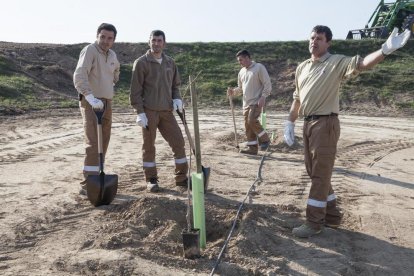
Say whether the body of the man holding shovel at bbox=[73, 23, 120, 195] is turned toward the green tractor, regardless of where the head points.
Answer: no

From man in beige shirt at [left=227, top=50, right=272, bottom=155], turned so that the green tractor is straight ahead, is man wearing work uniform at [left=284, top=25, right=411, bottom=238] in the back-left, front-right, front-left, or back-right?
back-right

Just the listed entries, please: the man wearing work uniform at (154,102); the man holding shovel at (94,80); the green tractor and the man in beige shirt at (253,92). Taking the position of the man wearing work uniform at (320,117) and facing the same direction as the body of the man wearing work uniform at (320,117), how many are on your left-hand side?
0

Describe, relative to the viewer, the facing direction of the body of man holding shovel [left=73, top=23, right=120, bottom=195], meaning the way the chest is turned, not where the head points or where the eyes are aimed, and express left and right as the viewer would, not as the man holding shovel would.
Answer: facing the viewer and to the right of the viewer

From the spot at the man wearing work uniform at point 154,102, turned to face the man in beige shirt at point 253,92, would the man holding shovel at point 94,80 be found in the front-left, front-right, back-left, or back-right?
back-left

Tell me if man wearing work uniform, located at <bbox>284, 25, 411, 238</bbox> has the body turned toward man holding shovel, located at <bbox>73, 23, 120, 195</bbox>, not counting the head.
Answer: no

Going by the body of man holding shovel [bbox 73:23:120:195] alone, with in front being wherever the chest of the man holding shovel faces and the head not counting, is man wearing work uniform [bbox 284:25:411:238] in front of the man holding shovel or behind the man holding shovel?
in front

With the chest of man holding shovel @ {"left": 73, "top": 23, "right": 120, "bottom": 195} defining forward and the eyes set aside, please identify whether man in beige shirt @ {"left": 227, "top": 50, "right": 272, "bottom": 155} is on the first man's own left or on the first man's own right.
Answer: on the first man's own left

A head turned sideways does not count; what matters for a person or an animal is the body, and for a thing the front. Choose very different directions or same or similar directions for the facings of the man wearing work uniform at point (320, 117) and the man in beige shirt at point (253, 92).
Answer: same or similar directions

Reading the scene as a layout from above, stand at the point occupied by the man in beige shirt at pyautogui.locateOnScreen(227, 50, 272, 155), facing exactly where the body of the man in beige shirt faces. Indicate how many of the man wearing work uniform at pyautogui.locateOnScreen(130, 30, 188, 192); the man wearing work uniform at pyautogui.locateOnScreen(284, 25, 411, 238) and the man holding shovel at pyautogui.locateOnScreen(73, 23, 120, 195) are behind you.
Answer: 0

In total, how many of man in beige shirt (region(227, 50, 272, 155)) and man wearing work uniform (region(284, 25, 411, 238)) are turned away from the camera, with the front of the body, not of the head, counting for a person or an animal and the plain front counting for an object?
0

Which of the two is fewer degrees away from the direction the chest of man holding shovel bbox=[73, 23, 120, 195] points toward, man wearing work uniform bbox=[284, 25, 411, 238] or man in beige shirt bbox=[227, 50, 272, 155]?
the man wearing work uniform

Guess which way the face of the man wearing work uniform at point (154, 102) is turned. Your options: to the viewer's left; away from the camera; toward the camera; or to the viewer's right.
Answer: toward the camera

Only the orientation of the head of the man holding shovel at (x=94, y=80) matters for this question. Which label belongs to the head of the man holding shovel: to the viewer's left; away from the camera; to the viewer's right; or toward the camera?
toward the camera

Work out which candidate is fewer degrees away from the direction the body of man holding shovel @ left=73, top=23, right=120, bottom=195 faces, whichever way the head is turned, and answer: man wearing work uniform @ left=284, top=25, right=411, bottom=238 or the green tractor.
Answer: the man wearing work uniform

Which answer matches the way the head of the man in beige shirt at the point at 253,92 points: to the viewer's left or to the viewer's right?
to the viewer's left
